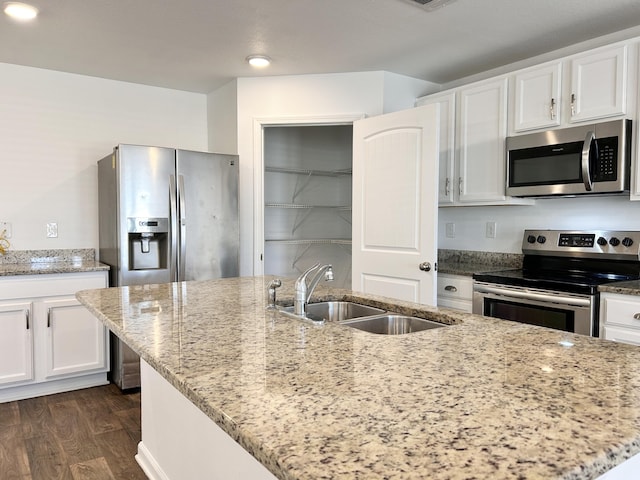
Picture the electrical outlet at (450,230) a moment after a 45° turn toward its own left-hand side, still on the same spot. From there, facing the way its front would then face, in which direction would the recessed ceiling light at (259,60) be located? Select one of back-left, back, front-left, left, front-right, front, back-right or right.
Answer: right

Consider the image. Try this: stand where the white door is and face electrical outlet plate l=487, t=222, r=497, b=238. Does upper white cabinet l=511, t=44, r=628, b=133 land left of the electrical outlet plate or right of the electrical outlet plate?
right

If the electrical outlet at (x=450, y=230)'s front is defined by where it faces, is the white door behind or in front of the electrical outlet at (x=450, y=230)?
in front

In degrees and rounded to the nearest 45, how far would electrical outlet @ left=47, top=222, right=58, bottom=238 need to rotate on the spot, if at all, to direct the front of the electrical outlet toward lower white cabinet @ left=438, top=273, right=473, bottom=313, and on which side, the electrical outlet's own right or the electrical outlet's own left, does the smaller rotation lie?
approximately 45° to the electrical outlet's own left

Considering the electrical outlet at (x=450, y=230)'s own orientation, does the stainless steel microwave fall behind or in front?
in front

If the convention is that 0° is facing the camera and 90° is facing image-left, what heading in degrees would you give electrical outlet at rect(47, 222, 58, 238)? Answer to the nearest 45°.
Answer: approximately 0°

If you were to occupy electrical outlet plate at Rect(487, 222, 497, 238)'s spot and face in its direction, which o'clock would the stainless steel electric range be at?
The stainless steel electric range is roughly at 11 o'clock from the electrical outlet plate.
